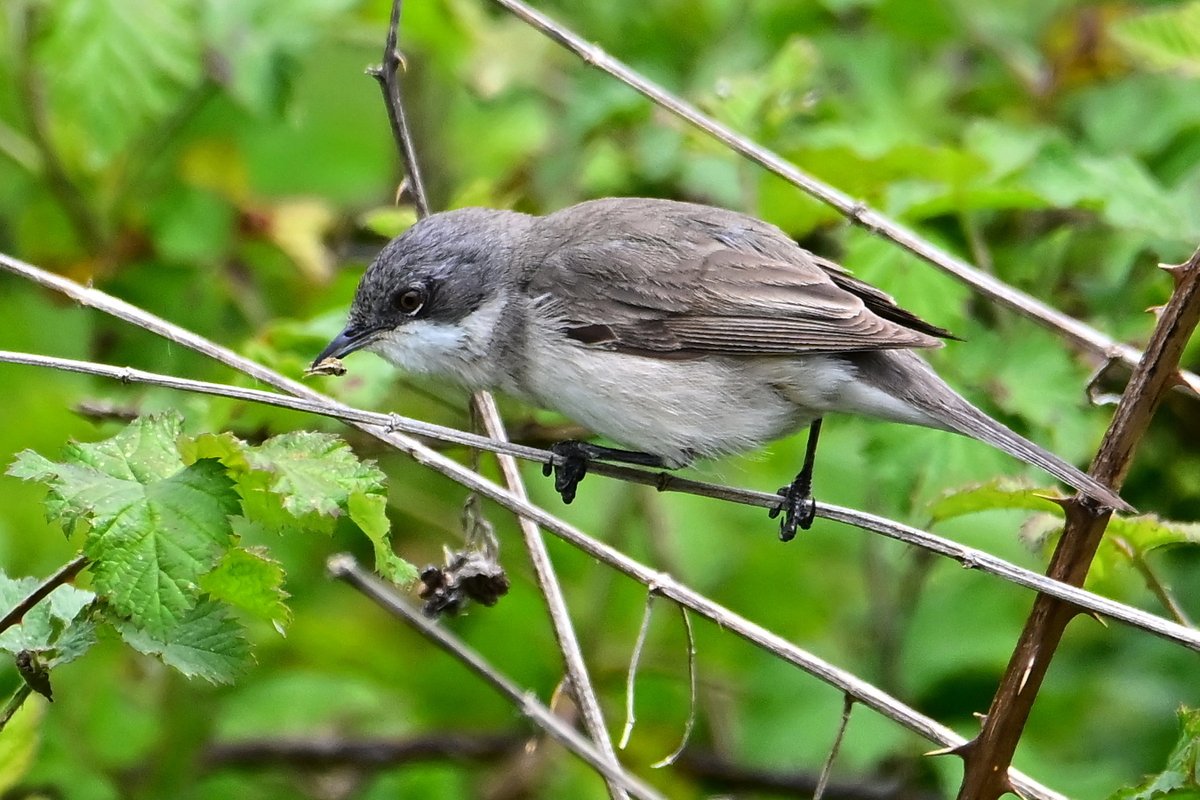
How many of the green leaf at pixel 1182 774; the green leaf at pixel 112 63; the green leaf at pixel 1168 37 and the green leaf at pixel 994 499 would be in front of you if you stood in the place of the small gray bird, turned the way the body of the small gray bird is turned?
1

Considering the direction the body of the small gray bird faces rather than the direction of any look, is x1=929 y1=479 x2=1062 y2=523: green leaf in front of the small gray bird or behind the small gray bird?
behind

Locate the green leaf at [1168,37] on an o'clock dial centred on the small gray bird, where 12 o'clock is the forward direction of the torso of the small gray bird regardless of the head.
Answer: The green leaf is roughly at 5 o'clock from the small gray bird.

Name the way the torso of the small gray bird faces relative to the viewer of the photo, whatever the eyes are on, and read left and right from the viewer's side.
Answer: facing to the left of the viewer

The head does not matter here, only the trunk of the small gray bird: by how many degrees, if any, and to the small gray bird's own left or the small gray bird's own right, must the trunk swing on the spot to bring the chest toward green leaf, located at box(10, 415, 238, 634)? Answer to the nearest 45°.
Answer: approximately 45° to the small gray bird's own left

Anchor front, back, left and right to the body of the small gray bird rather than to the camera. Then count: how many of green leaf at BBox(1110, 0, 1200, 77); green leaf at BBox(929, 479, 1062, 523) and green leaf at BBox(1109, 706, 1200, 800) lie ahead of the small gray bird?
0

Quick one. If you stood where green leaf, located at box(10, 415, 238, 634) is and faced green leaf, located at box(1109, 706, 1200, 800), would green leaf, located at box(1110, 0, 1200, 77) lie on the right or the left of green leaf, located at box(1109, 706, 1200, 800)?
left

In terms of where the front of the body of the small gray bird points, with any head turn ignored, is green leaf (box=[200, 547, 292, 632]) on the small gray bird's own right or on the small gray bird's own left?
on the small gray bird's own left

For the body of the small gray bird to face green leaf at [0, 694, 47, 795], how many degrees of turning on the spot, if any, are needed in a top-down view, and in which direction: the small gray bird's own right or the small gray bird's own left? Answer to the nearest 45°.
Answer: approximately 45° to the small gray bird's own left
